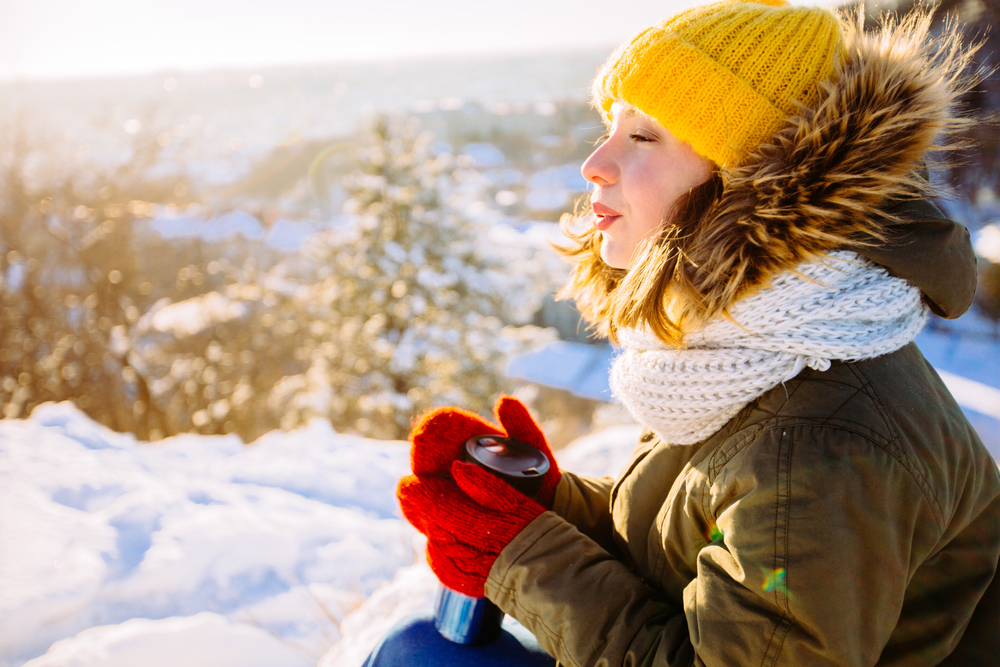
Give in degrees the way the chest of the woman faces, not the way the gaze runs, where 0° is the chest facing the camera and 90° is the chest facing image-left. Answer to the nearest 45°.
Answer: approximately 90°

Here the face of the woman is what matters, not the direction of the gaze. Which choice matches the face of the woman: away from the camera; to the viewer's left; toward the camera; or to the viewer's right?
to the viewer's left

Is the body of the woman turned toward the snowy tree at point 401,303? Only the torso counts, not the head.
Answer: no
